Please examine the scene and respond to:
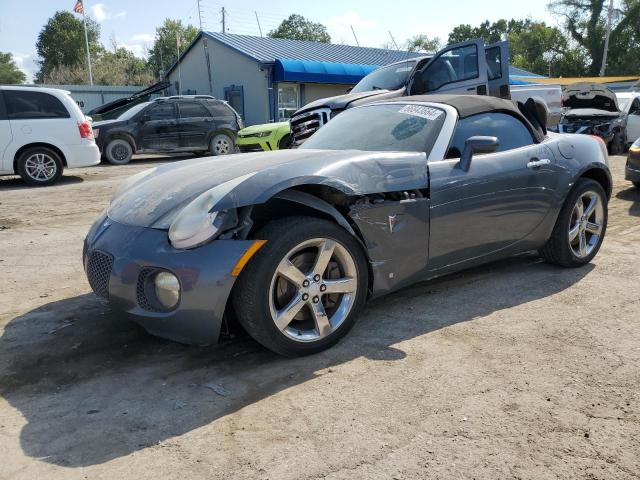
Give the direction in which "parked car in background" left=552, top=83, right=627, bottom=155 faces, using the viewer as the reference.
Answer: facing the viewer and to the left of the viewer

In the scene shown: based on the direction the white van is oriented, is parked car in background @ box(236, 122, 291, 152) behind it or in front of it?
behind

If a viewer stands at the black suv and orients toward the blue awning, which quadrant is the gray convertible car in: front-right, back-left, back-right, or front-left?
back-right

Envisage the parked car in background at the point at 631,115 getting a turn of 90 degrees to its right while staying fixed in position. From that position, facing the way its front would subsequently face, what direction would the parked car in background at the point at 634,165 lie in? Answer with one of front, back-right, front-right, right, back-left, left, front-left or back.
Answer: back-left

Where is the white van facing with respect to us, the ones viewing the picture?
facing to the left of the viewer

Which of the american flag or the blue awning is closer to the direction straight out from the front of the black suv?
the american flag

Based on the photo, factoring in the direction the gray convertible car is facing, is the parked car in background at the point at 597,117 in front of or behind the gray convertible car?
behind
